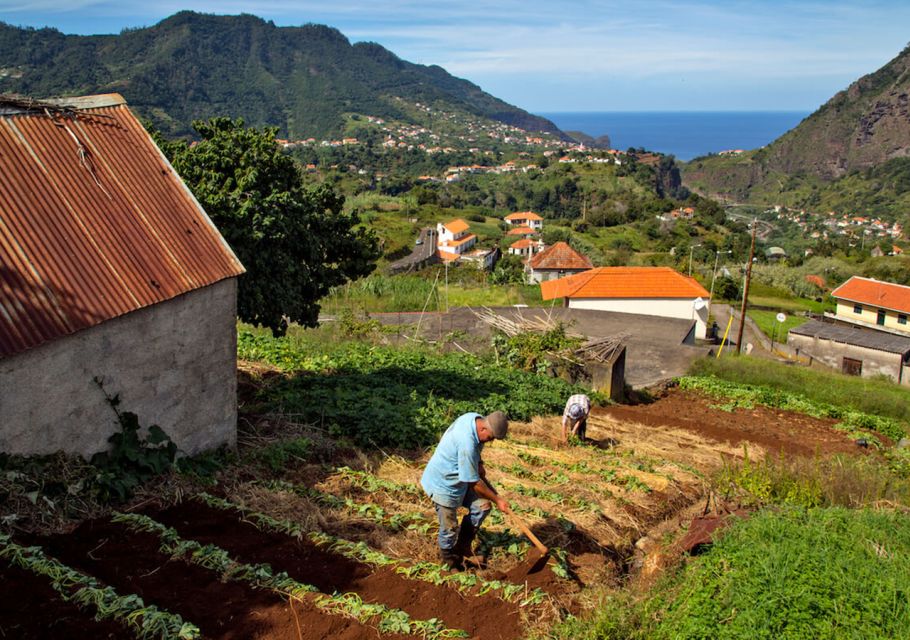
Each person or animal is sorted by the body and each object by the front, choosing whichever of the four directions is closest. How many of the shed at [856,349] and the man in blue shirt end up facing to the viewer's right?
1

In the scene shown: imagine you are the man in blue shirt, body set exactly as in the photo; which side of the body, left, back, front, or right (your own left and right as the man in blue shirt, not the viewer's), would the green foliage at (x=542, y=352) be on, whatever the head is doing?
left

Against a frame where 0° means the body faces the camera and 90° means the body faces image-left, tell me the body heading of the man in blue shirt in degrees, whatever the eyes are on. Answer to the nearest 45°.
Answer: approximately 270°

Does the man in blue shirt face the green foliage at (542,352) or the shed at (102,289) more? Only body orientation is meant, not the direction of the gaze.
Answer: the green foliage

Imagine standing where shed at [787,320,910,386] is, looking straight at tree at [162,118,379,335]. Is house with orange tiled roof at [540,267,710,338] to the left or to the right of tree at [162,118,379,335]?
right

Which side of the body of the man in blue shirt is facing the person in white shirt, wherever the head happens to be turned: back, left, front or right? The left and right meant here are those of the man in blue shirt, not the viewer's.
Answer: left

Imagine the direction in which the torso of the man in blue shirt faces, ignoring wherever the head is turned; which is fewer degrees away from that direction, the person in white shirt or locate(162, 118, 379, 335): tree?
the person in white shirt

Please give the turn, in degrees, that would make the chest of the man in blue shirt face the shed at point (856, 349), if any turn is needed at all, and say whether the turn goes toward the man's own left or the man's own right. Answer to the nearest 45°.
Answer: approximately 45° to the man's own left

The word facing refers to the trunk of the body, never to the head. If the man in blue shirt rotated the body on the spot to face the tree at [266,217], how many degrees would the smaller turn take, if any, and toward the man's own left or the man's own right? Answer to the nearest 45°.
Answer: approximately 135° to the man's own left
